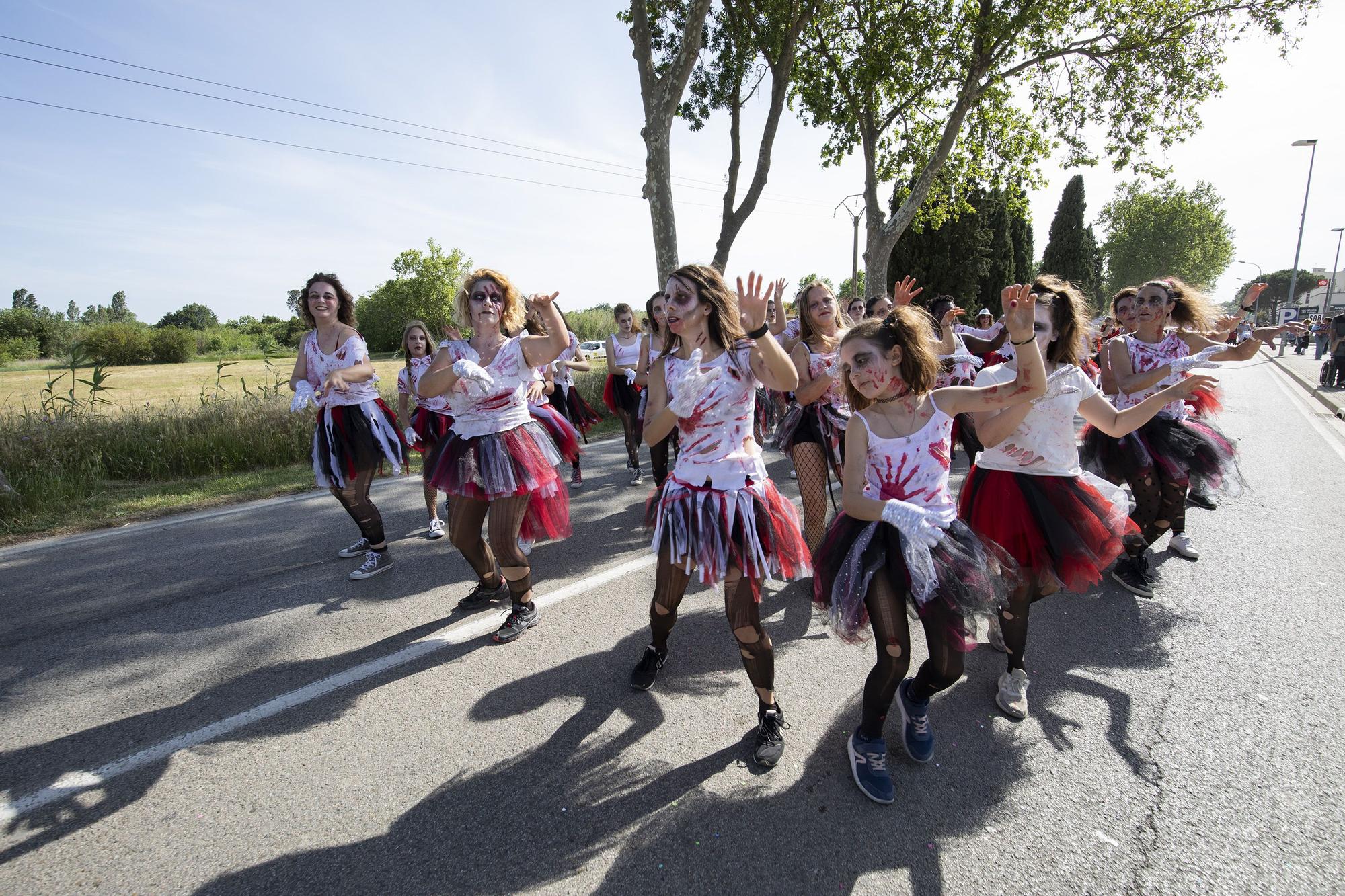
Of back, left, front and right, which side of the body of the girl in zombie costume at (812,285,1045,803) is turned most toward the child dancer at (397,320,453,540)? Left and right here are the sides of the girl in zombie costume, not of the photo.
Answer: right

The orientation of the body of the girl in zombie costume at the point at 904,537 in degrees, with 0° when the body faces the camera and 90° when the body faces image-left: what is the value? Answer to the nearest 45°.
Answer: approximately 0°

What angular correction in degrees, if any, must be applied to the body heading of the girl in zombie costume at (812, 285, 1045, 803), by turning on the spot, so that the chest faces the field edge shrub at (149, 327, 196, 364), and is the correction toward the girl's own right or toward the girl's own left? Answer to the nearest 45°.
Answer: approximately 135° to the girl's own right
